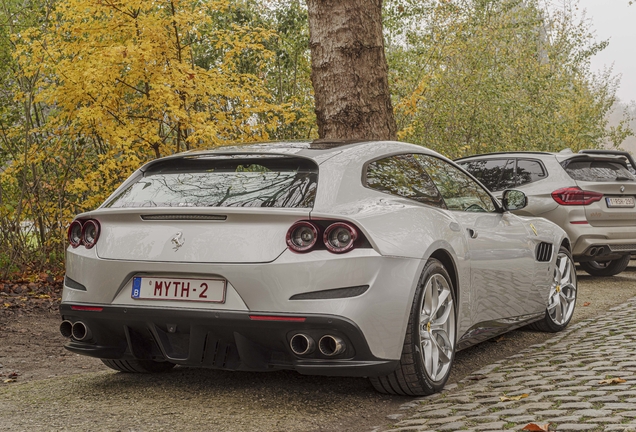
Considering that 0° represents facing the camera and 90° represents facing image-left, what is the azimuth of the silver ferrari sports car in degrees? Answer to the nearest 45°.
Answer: approximately 225°

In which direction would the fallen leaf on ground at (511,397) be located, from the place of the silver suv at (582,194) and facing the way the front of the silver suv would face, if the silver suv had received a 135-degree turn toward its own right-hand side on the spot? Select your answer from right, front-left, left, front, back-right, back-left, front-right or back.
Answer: right

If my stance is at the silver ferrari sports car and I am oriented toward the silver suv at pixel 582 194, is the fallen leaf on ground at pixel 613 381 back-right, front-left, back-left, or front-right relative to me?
front-right

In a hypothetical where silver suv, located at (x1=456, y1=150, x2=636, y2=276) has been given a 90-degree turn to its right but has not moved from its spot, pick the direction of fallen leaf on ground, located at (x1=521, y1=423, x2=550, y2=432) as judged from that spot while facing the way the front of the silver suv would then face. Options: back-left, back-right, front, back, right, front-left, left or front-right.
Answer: back-right

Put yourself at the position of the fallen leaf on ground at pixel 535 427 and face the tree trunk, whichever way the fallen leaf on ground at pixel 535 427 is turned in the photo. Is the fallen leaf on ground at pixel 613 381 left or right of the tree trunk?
right

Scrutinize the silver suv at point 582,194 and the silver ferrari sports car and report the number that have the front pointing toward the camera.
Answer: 0

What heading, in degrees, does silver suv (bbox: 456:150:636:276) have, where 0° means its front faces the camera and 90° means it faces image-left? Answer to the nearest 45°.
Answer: approximately 135°

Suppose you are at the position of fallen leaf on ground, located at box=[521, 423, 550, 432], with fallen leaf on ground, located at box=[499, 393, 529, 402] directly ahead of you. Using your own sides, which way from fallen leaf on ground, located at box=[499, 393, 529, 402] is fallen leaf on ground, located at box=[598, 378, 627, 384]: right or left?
right

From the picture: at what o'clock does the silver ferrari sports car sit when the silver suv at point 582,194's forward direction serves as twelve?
The silver ferrari sports car is roughly at 8 o'clock from the silver suv.

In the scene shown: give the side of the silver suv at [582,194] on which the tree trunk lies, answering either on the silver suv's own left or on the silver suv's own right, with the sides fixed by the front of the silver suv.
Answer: on the silver suv's own left
